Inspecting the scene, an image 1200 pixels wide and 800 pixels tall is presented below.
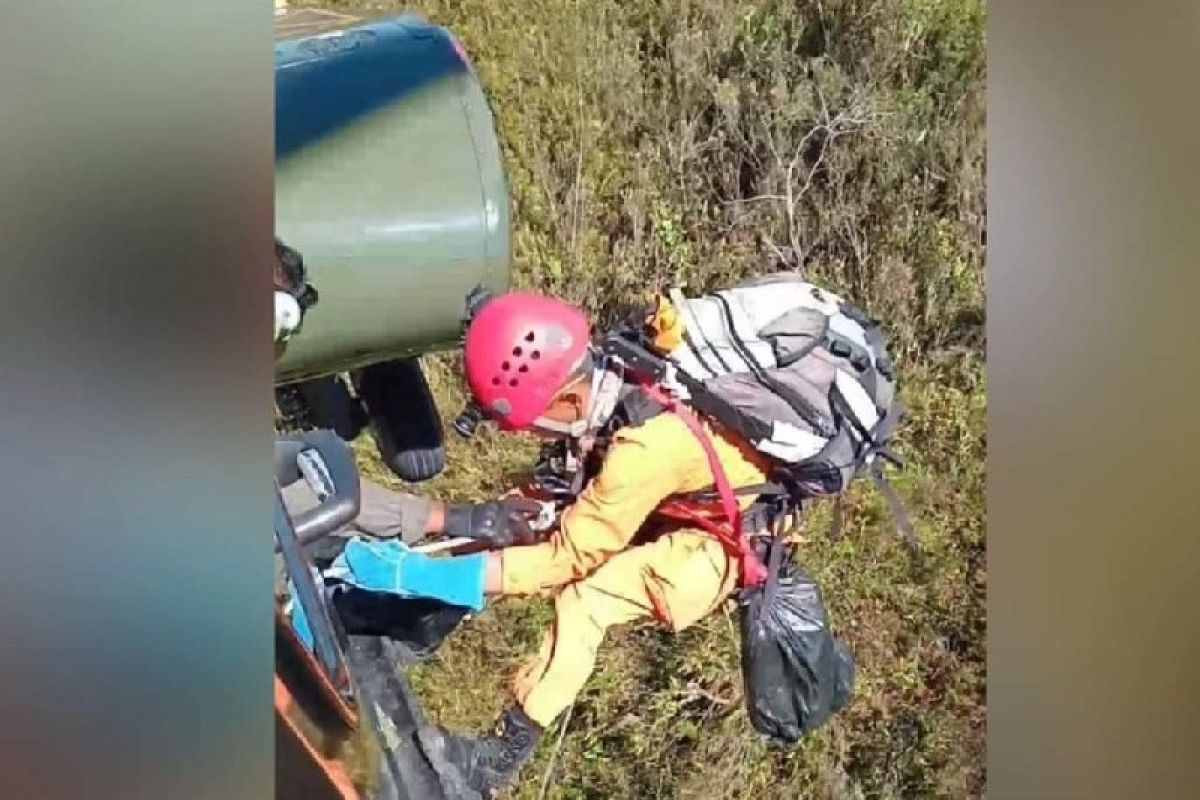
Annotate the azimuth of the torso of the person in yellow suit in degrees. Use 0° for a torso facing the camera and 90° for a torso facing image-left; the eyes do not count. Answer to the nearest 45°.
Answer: approximately 90°
